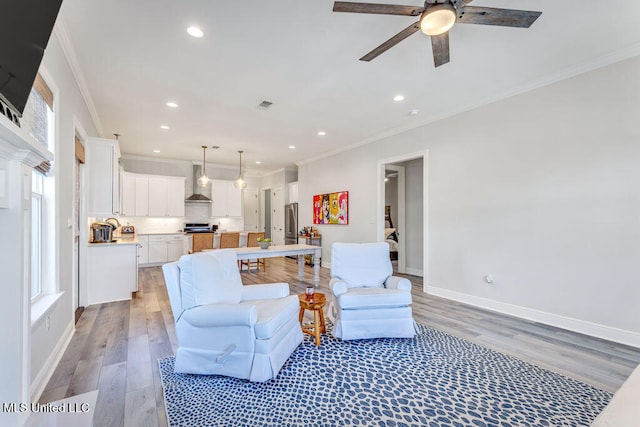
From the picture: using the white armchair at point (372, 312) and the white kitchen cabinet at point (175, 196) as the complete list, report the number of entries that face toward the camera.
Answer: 2

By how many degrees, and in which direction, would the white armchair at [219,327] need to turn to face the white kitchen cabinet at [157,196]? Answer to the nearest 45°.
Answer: approximately 135° to its left

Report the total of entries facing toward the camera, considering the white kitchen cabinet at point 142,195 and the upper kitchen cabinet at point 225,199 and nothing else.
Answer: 2

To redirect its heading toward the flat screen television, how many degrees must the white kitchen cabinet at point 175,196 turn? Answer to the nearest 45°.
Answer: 0° — it already faces it

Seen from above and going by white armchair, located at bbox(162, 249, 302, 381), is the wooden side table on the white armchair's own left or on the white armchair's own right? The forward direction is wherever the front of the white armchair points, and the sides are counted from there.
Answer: on the white armchair's own left

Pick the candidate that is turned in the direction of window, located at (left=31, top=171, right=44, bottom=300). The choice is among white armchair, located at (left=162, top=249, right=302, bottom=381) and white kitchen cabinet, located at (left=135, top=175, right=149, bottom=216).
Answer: the white kitchen cabinet

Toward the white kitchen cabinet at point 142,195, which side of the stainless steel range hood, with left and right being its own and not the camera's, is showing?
right
